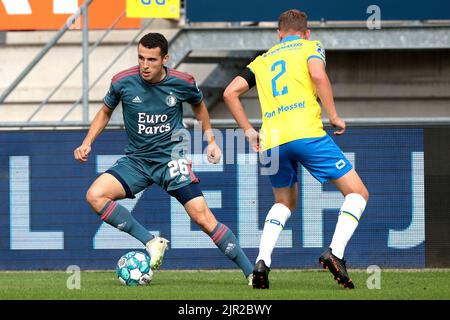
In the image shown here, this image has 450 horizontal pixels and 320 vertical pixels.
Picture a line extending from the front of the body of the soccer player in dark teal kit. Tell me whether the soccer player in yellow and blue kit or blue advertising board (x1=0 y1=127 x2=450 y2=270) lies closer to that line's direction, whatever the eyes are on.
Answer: the soccer player in yellow and blue kit

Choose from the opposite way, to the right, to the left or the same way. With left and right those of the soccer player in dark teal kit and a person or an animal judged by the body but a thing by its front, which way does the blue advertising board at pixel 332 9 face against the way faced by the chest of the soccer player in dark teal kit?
the same way

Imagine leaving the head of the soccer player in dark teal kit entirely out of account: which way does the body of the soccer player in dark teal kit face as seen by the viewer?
toward the camera

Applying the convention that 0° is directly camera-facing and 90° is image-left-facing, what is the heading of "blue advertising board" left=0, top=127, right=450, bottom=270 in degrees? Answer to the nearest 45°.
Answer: approximately 0°

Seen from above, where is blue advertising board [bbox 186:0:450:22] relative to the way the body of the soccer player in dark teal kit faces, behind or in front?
behind

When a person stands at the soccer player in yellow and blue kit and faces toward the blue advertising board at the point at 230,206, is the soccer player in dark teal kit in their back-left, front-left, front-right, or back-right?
front-left

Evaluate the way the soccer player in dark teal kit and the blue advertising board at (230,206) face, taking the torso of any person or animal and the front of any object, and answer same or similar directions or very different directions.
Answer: same or similar directions

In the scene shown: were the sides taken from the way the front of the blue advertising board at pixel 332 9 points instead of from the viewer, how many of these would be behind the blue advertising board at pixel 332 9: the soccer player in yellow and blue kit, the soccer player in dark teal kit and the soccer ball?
0

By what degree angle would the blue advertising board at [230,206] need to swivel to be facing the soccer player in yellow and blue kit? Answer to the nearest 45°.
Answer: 0° — it already faces them

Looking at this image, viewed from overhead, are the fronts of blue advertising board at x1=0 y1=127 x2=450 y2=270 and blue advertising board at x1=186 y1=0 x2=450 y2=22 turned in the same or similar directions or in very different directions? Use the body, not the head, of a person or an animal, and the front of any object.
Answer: same or similar directions

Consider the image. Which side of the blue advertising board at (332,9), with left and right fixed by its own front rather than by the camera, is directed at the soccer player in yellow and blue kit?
front

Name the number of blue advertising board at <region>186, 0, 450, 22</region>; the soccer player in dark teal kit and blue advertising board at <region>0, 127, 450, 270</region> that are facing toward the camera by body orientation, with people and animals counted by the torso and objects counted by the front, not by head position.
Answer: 3
